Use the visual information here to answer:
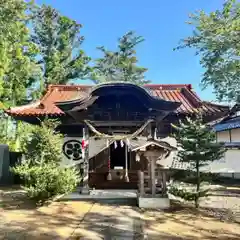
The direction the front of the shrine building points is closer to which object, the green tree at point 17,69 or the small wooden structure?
the small wooden structure

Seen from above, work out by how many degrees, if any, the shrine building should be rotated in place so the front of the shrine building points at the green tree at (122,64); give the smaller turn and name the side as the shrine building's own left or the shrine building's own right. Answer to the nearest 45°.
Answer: approximately 180°

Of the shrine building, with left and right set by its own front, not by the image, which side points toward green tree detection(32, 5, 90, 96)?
back

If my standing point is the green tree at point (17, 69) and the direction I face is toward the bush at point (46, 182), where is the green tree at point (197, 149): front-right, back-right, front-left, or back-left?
front-left

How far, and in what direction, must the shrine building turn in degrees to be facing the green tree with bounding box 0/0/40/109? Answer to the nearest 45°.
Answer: approximately 135° to its right

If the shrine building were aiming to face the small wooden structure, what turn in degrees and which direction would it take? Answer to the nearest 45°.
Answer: approximately 45° to its left

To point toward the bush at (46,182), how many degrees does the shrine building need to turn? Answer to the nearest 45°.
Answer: approximately 45° to its right

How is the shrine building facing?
toward the camera
